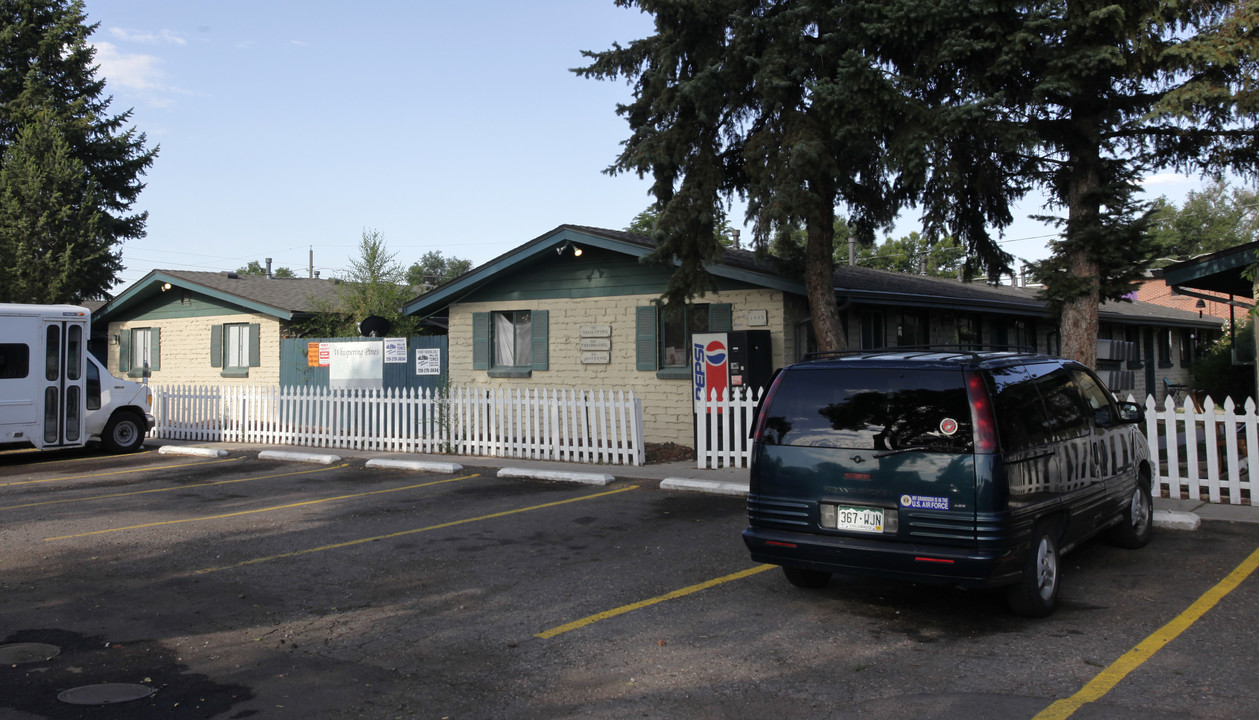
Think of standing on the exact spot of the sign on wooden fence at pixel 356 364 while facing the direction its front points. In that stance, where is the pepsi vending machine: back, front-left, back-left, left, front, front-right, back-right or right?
front-left

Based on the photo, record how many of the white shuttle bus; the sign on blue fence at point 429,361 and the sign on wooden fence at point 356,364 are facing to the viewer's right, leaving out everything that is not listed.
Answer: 1

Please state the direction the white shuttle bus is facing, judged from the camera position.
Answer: facing to the right of the viewer

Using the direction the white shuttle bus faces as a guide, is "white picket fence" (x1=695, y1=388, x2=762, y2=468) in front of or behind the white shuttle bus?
in front

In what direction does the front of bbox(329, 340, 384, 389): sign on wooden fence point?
toward the camera

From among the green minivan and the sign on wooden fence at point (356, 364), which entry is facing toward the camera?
the sign on wooden fence

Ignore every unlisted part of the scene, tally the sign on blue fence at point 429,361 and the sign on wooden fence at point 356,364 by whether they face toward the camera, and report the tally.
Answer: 2

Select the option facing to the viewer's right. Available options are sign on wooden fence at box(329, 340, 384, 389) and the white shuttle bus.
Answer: the white shuttle bus

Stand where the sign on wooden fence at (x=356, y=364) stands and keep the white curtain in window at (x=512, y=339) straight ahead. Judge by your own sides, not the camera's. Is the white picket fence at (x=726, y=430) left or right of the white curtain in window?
right

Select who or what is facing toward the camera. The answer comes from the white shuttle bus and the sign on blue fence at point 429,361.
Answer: the sign on blue fence

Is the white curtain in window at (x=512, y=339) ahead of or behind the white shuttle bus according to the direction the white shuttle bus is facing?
ahead

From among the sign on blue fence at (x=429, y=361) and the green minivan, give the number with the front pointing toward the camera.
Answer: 1

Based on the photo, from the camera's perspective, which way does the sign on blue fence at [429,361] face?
toward the camera

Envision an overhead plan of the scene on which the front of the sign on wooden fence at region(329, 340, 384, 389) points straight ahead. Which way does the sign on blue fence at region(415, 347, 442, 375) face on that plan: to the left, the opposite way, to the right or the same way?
the same way

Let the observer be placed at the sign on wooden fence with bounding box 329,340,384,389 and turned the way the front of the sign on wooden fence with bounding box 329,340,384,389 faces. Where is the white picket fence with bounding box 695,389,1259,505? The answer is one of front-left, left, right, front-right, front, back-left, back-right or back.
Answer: front-left
